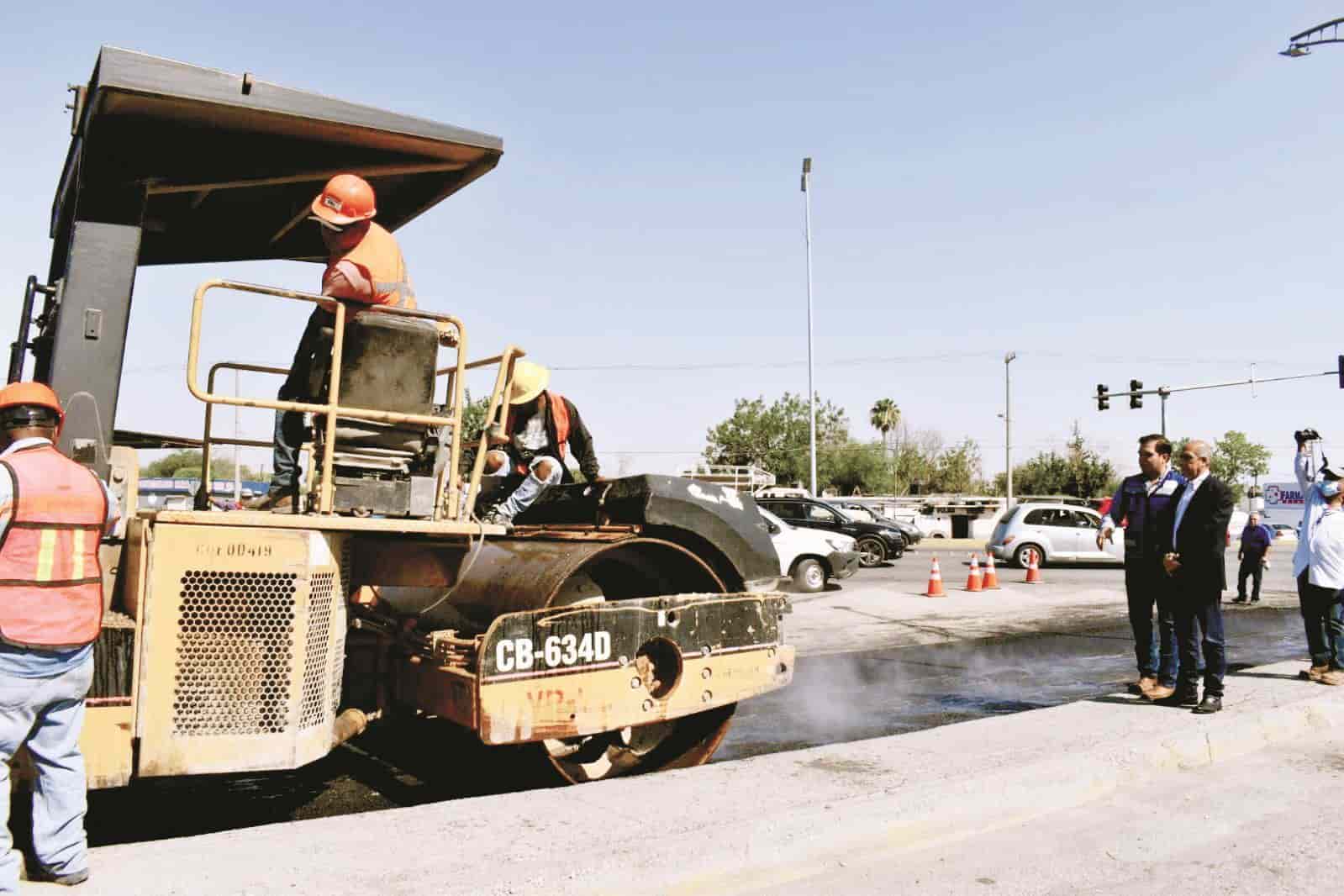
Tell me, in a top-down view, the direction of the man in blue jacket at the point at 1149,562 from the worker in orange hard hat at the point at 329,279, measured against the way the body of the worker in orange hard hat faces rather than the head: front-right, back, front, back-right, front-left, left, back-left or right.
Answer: back

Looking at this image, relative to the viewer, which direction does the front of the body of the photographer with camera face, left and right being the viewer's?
facing to the left of the viewer

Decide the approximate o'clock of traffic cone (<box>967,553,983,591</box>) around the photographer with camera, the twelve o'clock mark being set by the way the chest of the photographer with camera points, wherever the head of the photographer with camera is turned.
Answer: The traffic cone is roughly at 2 o'clock from the photographer with camera.

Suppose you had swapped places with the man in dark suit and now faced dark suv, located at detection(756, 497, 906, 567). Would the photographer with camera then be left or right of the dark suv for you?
right

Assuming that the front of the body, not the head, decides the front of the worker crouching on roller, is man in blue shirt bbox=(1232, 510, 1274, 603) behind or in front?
behind

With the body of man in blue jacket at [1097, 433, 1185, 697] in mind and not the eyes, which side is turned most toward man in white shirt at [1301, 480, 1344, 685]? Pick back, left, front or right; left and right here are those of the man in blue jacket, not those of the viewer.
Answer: back

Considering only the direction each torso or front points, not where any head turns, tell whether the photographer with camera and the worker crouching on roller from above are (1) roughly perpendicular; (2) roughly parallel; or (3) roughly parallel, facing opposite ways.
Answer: roughly perpendicular

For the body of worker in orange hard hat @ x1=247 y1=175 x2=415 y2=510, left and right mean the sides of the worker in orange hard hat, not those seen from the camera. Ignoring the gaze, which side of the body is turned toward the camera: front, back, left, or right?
left
